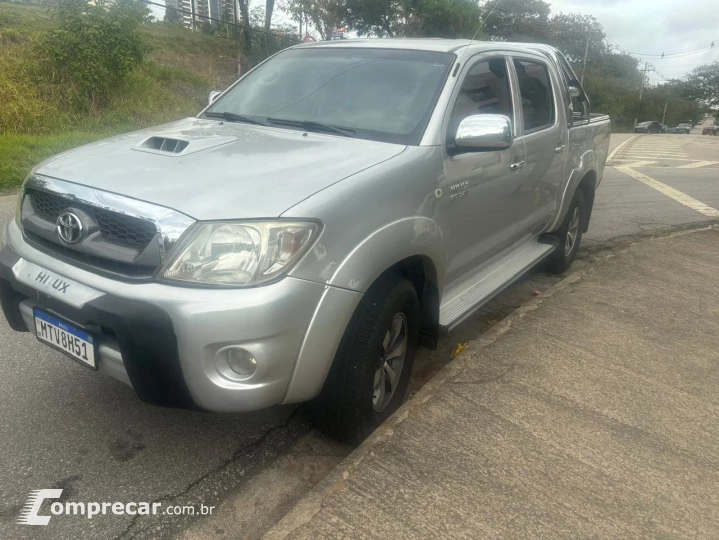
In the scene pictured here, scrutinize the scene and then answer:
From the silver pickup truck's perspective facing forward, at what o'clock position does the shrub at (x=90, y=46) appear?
The shrub is roughly at 4 o'clock from the silver pickup truck.

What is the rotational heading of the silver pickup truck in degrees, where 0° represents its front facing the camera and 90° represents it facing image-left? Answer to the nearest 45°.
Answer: approximately 45°

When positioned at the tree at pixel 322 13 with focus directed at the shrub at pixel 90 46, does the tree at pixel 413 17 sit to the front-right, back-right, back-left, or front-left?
back-left

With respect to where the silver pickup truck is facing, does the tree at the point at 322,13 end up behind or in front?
behind

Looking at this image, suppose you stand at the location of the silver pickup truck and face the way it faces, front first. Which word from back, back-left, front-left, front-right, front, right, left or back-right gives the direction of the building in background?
back-right
